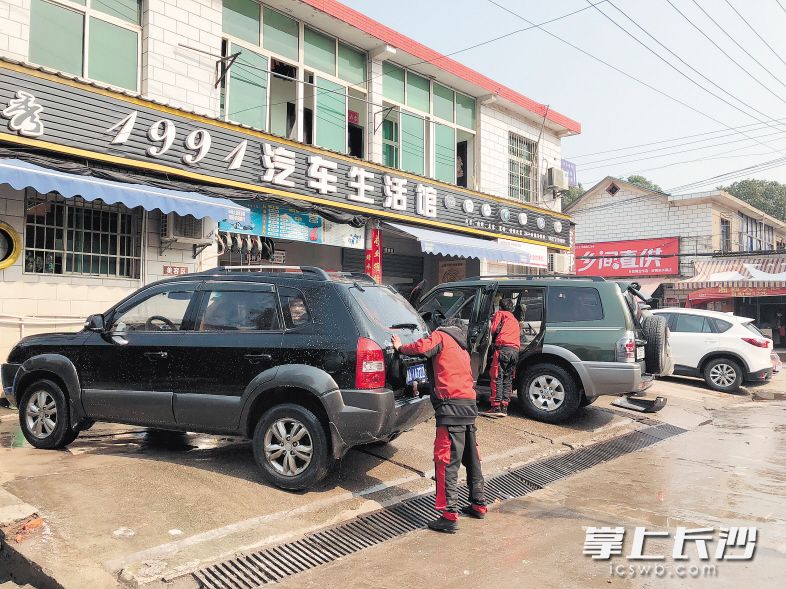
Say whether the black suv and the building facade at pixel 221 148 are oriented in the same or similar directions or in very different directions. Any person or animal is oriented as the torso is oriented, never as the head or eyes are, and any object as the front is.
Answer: very different directions

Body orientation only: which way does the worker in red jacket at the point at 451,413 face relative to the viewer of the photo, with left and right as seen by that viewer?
facing away from the viewer and to the left of the viewer

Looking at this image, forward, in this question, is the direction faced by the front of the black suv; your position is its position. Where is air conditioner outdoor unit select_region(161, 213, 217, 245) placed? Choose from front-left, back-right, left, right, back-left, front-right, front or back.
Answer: front-right

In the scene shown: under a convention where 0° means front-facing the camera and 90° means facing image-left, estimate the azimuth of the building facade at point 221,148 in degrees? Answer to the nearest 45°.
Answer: approximately 315°

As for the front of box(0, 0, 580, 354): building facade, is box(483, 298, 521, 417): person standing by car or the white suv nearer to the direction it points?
the person standing by car

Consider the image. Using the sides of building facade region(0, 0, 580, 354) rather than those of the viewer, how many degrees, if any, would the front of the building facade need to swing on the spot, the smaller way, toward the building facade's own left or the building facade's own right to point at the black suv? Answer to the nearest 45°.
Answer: approximately 45° to the building facade's own right

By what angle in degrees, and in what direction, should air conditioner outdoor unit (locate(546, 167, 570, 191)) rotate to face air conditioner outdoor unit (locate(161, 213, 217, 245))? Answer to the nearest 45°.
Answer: approximately 90° to its right

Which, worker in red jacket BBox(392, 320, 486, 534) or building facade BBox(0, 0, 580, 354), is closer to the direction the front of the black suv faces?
the building facade

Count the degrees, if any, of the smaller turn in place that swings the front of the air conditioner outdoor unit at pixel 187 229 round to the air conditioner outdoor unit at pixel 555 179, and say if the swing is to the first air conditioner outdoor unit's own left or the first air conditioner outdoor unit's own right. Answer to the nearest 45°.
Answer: approximately 90° to the first air conditioner outdoor unit's own left

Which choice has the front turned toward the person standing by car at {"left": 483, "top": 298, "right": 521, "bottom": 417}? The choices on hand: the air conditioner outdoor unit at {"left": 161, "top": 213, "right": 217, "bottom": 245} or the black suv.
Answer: the air conditioner outdoor unit

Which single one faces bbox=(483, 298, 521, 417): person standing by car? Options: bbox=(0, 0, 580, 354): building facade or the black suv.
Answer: the building facade

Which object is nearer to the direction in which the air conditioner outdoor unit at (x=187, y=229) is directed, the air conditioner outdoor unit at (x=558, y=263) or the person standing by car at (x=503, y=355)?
the person standing by car

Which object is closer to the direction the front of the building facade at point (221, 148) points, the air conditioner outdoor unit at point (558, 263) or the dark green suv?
the dark green suv
